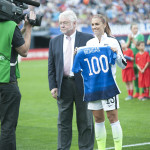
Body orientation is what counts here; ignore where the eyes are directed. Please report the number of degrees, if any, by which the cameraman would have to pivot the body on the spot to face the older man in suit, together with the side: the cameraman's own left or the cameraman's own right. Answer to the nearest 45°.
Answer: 0° — they already face them

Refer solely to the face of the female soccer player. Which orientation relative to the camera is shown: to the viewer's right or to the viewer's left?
to the viewer's left

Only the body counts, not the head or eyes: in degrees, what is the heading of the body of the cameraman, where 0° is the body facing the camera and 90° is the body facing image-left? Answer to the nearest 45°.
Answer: approximately 225°
